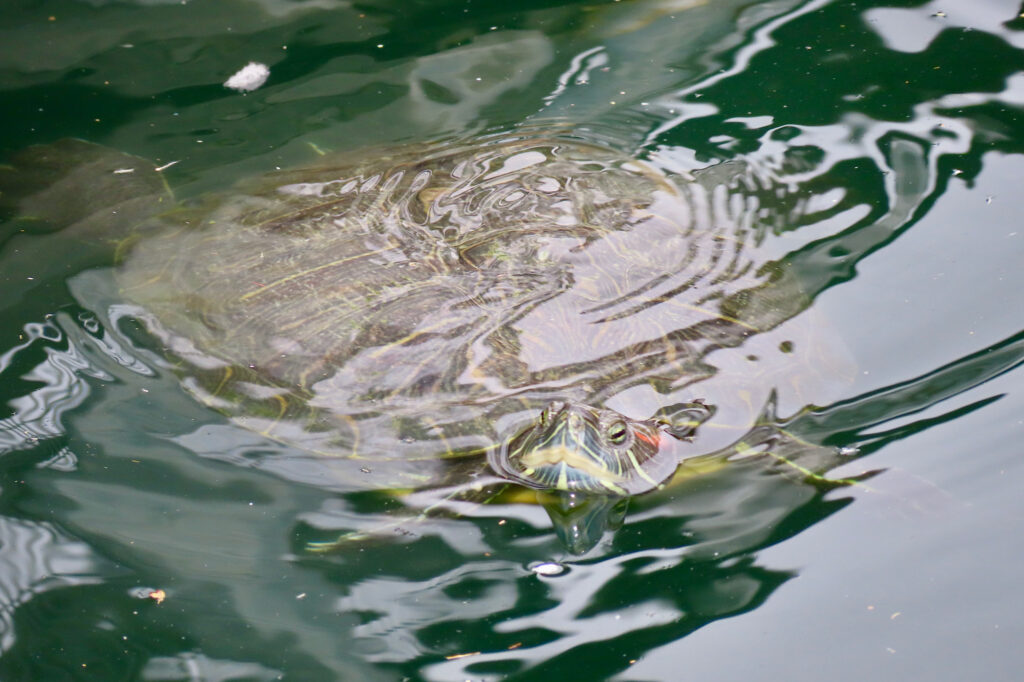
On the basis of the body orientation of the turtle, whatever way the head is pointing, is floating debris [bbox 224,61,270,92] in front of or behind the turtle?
behind

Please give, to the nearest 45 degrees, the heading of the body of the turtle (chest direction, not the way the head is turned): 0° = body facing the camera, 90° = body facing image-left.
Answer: approximately 315°

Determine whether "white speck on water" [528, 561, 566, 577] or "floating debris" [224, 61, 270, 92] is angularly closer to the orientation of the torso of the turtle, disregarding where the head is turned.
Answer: the white speck on water

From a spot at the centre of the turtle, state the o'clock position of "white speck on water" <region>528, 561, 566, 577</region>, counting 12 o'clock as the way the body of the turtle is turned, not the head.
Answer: The white speck on water is roughly at 1 o'clock from the turtle.
